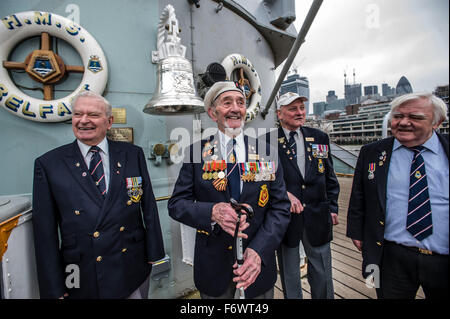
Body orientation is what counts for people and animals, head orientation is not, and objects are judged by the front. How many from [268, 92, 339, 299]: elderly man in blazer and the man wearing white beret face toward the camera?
2

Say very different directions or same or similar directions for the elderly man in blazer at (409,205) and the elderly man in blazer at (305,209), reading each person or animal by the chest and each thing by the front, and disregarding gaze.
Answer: same or similar directions

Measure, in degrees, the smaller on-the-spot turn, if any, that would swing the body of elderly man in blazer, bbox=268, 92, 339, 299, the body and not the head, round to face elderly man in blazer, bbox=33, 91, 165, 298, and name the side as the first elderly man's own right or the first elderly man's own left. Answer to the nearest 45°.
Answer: approximately 45° to the first elderly man's own right

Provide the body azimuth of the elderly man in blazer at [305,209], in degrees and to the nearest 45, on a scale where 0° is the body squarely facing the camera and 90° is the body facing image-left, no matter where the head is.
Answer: approximately 0°

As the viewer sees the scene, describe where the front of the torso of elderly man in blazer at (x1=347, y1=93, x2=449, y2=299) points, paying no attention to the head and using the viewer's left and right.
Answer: facing the viewer

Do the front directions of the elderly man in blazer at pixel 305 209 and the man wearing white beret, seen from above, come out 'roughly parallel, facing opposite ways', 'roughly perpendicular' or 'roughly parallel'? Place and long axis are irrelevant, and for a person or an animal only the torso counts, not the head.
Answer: roughly parallel

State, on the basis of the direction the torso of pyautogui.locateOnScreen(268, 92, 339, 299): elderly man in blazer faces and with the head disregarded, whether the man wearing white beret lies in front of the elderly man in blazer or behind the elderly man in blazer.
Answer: in front

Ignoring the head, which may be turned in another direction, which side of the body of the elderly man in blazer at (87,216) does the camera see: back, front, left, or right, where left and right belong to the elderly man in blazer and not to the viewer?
front

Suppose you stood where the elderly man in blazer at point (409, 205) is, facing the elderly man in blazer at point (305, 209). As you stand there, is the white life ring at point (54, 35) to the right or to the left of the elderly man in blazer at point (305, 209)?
left
